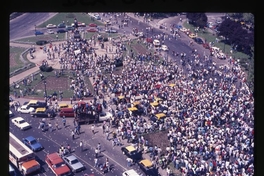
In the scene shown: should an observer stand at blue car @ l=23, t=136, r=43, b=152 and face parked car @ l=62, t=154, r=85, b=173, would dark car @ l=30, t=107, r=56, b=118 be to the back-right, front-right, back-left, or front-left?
back-left

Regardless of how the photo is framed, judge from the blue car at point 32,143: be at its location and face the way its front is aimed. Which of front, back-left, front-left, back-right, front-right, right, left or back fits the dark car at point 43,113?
back-left
